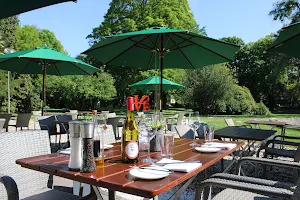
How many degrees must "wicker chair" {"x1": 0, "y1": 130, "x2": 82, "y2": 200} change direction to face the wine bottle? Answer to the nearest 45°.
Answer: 0° — it already faces it

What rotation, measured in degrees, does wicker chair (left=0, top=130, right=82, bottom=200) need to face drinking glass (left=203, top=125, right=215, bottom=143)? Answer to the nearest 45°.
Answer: approximately 45° to its left

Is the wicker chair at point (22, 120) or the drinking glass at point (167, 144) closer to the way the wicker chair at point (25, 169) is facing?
the drinking glass

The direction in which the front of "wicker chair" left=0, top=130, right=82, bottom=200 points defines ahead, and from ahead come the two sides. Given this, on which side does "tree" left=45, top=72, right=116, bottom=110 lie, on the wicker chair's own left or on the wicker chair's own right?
on the wicker chair's own left

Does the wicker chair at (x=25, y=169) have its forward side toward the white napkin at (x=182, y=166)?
yes

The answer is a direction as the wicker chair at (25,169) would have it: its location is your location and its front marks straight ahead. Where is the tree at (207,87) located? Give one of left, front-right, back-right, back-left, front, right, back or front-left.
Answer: left

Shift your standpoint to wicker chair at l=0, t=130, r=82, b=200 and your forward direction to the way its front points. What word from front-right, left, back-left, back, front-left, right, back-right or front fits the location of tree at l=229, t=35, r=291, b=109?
left

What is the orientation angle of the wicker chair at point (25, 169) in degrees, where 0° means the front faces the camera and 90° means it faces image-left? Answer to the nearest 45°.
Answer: approximately 315°

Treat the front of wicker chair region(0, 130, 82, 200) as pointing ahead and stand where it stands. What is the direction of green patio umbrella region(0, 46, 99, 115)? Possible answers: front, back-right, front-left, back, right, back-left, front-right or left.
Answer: back-left

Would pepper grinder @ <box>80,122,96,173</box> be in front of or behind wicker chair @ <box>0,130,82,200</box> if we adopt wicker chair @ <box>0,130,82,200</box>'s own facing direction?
in front

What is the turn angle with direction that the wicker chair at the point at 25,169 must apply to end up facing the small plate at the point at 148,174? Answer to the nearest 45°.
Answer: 0° — it already faces it
